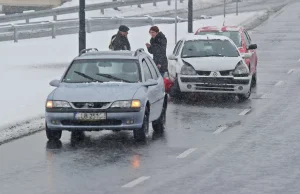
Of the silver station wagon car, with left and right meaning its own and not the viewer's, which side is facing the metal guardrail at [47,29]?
back

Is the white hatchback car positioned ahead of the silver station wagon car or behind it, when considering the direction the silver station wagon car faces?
behind

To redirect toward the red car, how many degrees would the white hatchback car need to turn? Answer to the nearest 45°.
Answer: approximately 180°

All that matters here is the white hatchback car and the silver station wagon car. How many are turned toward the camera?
2

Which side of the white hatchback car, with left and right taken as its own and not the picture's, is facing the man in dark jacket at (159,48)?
right

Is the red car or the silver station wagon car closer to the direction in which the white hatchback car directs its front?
the silver station wagon car

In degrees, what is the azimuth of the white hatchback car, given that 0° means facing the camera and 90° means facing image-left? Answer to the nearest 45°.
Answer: approximately 0°

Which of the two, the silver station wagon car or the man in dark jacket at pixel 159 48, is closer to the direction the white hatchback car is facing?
the silver station wagon car

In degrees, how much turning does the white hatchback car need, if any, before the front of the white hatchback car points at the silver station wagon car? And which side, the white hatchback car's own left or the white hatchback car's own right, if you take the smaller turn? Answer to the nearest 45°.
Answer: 0° — it already faces it
